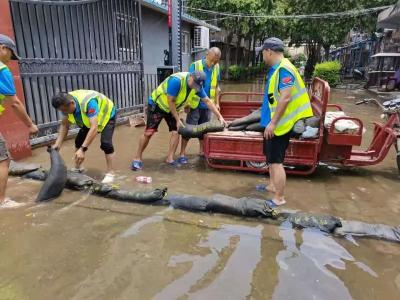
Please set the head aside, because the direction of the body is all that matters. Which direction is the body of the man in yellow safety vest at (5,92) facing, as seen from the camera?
to the viewer's right

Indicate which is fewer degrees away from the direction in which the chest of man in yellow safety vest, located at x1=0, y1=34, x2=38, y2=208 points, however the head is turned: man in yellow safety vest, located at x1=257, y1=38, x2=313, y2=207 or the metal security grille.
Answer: the man in yellow safety vest

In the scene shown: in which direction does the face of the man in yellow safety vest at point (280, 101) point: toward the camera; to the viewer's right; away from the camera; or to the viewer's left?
to the viewer's left

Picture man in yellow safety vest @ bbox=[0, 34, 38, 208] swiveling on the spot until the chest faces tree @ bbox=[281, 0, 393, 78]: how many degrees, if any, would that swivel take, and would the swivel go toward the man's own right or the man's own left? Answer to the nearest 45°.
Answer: approximately 45° to the man's own left

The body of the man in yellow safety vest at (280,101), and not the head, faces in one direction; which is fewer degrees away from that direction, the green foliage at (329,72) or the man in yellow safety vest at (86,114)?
the man in yellow safety vest

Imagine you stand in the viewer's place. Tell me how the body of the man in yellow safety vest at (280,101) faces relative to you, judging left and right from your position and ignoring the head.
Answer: facing to the left of the viewer

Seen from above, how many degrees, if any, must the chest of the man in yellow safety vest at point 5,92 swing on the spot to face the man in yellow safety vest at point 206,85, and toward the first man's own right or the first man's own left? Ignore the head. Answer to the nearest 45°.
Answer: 0° — they already face them

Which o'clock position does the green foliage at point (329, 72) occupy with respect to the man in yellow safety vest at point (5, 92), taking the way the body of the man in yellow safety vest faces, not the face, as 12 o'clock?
The green foliage is roughly at 11 o'clock from the man in yellow safety vest.

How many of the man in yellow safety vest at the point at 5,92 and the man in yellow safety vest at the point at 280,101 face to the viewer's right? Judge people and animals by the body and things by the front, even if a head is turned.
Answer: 1

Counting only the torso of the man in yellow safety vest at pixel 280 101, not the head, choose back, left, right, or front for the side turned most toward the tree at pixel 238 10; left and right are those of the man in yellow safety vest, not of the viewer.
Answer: right

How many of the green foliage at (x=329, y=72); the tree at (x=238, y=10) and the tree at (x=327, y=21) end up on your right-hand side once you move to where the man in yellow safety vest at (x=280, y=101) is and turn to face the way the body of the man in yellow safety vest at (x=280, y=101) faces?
3

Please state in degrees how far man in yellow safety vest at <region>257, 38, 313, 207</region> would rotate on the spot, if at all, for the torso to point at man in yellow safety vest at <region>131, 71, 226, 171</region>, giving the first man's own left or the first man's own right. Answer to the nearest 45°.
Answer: approximately 45° to the first man's own right

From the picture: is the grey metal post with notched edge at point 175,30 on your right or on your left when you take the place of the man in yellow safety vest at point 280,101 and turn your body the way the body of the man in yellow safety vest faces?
on your right

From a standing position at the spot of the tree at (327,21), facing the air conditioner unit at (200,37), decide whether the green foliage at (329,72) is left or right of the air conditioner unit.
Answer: left
